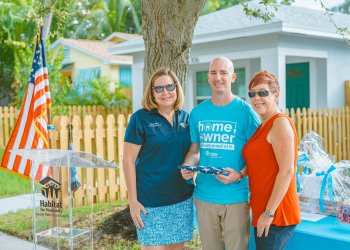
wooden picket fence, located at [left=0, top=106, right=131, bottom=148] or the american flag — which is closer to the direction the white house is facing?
the american flag

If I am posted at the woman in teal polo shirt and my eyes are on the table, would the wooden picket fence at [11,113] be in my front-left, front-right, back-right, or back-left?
back-left

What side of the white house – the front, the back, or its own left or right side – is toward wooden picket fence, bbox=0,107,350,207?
front

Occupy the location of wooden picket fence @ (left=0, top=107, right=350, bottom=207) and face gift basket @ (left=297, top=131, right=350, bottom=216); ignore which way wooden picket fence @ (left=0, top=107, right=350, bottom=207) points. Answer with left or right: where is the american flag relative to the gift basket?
right

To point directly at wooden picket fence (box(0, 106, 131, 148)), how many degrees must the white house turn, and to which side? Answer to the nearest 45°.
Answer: approximately 45° to its right

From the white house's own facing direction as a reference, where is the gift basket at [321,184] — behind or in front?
in front

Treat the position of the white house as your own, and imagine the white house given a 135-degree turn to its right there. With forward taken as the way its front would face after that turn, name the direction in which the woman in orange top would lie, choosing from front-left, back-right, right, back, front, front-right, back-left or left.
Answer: back

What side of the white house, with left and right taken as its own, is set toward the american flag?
front

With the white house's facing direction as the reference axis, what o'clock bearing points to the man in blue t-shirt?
The man in blue t-shirt is roughly at 11 o'clock from the white house.

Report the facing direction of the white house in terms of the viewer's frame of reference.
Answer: facing the viewer and to the left of the viewer

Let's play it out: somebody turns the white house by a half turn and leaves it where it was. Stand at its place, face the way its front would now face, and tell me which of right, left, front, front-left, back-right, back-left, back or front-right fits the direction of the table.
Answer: back-right
